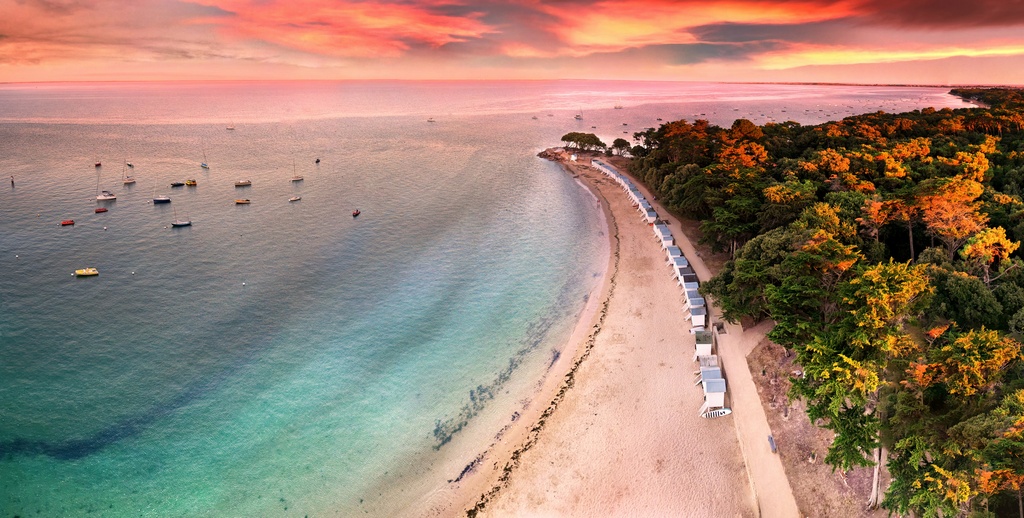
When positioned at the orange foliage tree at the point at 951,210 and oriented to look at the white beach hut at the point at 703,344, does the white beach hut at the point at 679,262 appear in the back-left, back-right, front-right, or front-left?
front-right

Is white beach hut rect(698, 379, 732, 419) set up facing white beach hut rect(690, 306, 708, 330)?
no

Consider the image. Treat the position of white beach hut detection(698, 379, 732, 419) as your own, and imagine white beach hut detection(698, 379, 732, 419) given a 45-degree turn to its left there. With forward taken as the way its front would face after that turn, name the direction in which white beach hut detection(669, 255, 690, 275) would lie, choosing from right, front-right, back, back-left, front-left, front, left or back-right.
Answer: back-right

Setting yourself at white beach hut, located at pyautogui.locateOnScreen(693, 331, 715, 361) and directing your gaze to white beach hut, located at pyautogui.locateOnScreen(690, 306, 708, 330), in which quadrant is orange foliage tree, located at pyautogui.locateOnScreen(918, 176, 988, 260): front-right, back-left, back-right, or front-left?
front-right

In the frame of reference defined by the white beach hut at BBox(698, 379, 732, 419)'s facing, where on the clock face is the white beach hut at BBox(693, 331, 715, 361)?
the white beach hut at BBox(693, 331, 715, 361) is roughly at 3 o'clock from the white beach hut at BBox(698, 379, 732, 419).

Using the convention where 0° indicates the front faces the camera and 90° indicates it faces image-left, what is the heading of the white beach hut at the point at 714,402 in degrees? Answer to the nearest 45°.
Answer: approximately 90°
